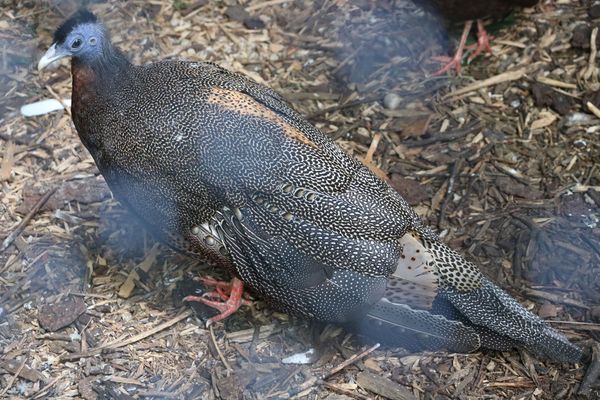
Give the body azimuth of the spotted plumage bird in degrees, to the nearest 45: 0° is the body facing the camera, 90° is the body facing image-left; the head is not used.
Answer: approximately 90°

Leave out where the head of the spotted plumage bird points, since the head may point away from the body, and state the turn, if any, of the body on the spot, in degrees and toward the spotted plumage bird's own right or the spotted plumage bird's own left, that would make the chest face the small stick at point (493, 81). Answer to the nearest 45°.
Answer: approximately 135° to the spotted plumage bird's own right

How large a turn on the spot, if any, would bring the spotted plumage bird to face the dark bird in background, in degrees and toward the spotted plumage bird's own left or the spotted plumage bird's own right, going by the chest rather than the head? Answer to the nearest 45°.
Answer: approximately 135° to the spotted plumage bird's own right
